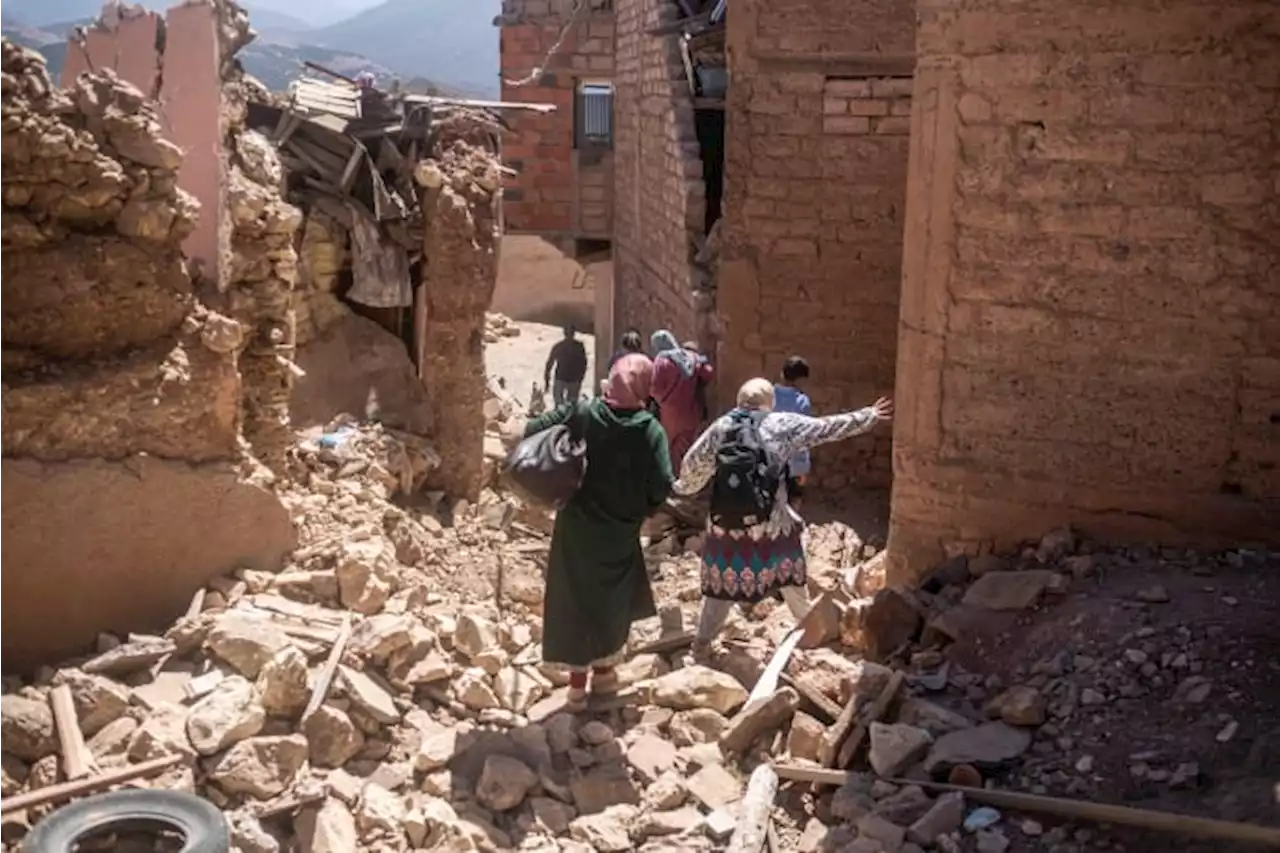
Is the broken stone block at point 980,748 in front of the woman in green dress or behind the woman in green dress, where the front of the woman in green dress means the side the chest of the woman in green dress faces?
behind

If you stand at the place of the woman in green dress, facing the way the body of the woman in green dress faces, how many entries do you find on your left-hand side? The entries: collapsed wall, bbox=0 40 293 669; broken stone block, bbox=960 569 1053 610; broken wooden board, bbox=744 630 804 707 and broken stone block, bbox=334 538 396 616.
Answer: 2

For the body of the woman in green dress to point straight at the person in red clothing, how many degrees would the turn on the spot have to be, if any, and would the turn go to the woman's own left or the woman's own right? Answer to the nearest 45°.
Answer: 0° — they already face them

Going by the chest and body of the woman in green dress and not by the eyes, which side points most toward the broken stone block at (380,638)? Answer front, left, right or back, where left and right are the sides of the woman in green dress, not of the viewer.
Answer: left

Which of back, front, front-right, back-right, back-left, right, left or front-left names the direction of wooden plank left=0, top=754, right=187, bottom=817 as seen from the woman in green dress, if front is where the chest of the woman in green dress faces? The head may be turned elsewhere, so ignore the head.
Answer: back-left

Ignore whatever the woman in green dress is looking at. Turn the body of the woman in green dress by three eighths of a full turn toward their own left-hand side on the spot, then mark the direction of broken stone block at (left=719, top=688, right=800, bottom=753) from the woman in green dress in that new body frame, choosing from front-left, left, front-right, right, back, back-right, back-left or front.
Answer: left

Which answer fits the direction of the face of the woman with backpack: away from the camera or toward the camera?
away from the camera

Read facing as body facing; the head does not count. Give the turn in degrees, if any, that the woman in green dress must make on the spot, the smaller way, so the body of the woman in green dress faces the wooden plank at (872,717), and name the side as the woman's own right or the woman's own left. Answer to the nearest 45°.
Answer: approximately 135° to the woman's own right

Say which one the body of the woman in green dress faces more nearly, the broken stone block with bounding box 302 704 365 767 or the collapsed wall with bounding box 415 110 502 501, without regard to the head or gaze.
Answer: the collapsed wall

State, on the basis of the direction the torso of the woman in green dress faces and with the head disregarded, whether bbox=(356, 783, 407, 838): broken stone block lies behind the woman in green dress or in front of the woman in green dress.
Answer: behind

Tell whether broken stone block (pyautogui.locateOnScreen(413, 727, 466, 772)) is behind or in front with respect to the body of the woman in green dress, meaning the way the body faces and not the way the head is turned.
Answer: behind

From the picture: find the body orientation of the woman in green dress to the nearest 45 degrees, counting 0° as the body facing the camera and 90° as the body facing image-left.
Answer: approximately 180°

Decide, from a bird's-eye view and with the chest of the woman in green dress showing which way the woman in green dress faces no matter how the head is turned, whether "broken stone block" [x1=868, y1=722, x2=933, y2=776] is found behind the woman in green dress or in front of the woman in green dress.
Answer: behind

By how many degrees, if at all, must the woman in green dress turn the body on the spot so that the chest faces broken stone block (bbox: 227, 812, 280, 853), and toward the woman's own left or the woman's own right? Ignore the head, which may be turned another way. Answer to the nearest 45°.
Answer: approximately 135° to the woman's own left

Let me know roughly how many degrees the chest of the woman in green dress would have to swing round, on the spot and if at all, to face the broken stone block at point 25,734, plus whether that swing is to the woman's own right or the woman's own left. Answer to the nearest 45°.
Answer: approximately 135° to the woman's own left
